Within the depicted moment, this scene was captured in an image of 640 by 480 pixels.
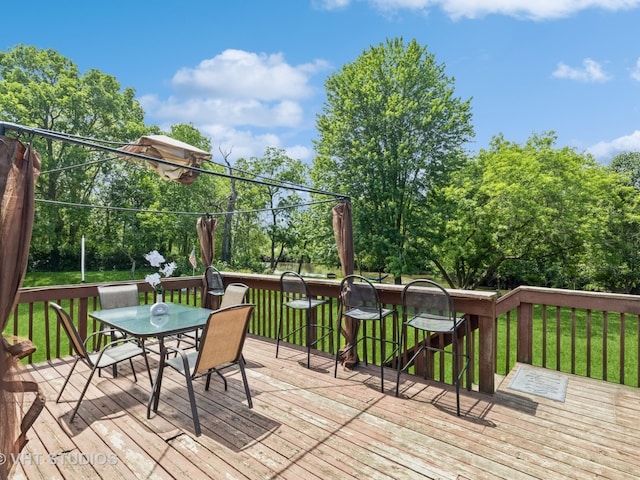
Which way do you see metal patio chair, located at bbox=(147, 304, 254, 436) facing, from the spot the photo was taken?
facing away from the viewer and to the left of the viewer

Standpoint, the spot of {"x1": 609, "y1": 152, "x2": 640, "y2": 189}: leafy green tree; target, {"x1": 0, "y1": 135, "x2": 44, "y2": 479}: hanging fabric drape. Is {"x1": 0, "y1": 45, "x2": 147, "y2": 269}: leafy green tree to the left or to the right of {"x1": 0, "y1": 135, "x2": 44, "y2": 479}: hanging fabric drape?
right

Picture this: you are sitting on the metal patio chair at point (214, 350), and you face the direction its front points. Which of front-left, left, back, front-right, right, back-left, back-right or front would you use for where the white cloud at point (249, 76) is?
front-right

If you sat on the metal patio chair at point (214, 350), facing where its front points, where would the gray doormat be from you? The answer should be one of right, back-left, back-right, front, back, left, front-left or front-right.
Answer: back-right

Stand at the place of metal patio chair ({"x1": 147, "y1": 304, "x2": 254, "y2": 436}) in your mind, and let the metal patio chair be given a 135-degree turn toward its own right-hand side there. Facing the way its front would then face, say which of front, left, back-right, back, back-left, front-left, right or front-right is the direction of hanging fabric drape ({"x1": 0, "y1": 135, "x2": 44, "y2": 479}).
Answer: back-right

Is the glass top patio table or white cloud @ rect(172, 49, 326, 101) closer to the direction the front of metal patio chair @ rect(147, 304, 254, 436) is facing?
the glass top patio table

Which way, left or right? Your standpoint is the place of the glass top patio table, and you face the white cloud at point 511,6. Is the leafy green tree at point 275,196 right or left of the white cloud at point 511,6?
left

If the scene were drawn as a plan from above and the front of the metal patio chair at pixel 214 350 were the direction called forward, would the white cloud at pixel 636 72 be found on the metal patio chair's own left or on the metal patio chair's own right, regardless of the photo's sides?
on the metal patio chair's own right

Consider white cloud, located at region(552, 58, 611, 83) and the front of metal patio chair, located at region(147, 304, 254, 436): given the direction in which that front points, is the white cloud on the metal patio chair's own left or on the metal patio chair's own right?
on the metal patio chair's own right

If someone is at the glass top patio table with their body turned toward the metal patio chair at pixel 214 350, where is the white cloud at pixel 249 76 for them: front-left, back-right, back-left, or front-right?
back-left

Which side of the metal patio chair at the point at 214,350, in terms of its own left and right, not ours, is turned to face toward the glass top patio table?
front

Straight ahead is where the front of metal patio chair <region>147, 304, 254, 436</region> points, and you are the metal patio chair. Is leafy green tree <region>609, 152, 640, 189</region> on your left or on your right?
on your right

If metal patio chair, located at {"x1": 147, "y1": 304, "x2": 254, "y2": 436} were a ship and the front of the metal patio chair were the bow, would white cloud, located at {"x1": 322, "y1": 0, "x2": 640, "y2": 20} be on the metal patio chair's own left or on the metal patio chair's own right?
on the metal patio chair's own right

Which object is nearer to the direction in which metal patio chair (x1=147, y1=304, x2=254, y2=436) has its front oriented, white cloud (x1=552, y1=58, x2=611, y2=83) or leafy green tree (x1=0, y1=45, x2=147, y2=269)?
the leafy green tree

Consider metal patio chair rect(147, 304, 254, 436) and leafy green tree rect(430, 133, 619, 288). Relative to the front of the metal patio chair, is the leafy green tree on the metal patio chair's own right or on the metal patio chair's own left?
on the metal patio chair's own right

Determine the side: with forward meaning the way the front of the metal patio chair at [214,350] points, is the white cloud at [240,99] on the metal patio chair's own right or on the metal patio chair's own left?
on the metal patio chair's own right
